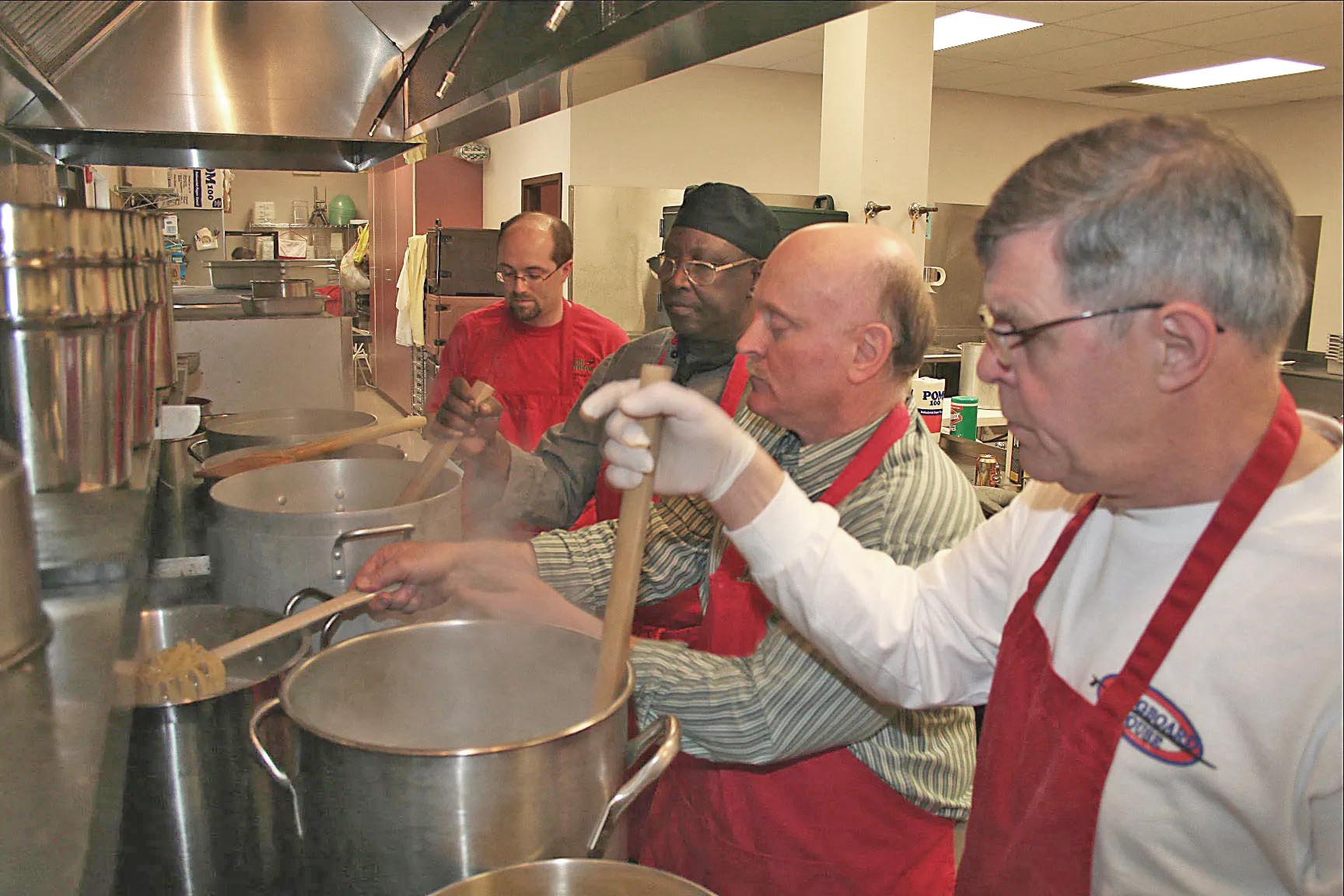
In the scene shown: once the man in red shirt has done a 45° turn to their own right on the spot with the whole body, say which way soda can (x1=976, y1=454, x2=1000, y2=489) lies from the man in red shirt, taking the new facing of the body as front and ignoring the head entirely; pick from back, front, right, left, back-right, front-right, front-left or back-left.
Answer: back

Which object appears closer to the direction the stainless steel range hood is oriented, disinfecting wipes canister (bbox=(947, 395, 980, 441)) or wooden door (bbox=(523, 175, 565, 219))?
the disinfecting wipes canister

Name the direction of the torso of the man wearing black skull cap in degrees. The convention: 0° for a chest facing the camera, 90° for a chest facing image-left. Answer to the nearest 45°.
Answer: approximately 45°

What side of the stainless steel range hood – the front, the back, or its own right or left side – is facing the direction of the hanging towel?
left

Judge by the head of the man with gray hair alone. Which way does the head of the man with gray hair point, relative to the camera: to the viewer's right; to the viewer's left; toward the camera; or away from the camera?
to the viewer's left

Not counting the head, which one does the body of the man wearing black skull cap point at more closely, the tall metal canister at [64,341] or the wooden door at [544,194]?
the tall metal canister

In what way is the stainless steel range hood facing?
to the viewer's right

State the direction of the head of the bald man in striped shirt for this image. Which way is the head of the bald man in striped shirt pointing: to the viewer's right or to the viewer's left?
to the viewer's left
